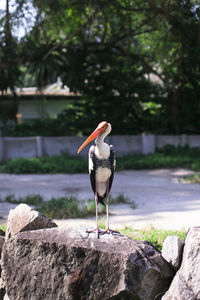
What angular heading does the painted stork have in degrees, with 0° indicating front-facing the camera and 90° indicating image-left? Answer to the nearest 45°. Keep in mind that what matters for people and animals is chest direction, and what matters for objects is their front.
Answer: approximately 0°

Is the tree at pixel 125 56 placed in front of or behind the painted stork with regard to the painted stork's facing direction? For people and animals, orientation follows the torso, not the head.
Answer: behind

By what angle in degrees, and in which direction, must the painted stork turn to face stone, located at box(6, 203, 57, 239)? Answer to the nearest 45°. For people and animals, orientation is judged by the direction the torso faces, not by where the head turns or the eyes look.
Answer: approximately 90° to its right

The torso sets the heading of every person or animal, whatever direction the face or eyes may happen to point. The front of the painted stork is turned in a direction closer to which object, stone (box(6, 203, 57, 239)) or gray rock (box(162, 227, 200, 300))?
the gray rock

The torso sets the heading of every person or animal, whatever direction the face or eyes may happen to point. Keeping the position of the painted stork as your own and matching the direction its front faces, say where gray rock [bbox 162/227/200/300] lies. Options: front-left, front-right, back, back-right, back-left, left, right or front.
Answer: front-left

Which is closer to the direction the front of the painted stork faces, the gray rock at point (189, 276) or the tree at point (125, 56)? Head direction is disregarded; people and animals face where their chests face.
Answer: the gray rock
